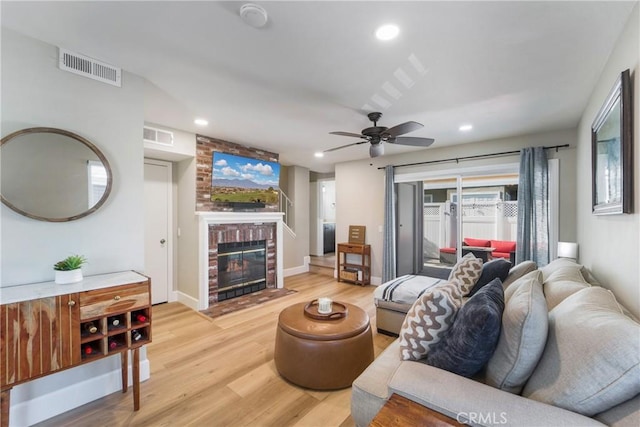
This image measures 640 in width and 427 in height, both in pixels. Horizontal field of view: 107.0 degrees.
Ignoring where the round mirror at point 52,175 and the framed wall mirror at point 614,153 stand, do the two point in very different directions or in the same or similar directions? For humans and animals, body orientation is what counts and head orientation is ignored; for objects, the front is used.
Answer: very different directions

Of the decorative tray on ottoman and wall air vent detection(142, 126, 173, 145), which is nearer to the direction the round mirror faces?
the decorative tray on ottoman

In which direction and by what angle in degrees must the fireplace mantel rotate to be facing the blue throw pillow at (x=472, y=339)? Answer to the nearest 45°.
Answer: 0° — it already faces it

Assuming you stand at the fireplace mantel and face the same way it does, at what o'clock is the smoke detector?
The smoke detector is roughly at 1 o'clock from the fireplace mantel.

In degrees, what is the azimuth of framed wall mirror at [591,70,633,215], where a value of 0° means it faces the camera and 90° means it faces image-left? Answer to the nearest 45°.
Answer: approximately 90°

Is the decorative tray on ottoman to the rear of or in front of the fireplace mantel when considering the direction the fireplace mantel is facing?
in front

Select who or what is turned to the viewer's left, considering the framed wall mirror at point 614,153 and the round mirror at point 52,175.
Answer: the framed wall mirror
